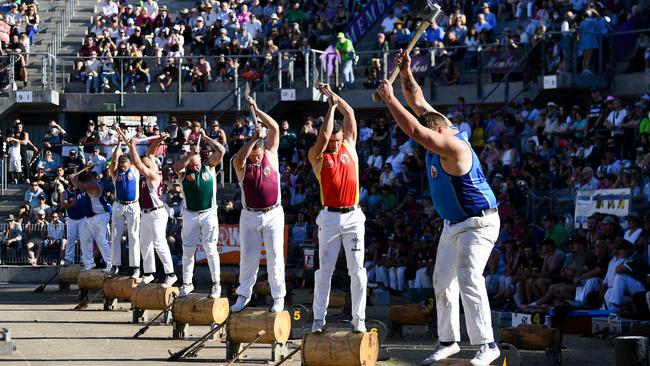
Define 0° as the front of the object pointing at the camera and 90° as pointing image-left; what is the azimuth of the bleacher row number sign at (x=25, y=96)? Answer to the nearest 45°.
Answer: approximately 0°

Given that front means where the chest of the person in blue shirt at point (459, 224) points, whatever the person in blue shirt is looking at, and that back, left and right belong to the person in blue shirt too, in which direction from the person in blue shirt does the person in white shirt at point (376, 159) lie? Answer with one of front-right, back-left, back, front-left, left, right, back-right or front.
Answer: back-right

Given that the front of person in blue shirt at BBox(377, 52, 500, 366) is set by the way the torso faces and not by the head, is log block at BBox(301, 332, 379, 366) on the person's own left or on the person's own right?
on the person's own right

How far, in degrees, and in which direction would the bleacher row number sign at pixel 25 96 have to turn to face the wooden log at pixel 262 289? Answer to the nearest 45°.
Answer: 0° — it already faces it

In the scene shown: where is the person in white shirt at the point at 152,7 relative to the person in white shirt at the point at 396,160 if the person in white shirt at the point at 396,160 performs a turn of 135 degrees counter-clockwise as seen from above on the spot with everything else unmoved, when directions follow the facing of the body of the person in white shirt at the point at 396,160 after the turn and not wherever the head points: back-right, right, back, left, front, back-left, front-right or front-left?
back-left

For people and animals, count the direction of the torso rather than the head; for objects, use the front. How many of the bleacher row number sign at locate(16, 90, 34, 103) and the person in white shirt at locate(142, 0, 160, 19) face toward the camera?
2

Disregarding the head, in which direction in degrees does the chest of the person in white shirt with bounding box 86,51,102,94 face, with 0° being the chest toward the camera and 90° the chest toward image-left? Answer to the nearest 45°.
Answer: approximately 0°
